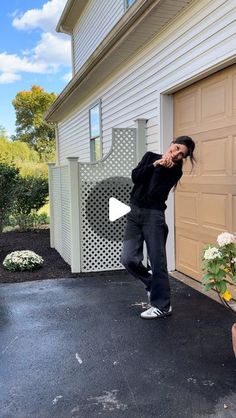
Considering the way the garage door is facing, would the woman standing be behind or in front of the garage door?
in front

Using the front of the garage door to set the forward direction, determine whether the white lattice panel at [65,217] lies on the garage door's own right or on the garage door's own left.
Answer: on the garage door's own right

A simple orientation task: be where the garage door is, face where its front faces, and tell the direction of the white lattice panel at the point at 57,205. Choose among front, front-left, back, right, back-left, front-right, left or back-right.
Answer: right

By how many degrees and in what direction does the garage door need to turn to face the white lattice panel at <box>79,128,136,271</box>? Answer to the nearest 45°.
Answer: approximately 90° to its right

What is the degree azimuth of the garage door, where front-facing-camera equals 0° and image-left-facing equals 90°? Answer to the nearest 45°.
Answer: approximately 45°

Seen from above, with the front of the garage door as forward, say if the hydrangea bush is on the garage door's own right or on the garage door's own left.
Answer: on the garage door's own left

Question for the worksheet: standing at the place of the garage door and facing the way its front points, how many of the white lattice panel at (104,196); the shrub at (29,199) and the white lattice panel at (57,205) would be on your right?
3

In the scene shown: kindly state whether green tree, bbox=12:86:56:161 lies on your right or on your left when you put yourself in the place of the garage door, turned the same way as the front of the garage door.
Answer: on your right

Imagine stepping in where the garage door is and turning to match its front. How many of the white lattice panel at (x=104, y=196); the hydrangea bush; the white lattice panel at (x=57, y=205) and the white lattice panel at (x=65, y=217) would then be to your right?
3

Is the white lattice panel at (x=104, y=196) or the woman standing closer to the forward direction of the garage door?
the woman standing

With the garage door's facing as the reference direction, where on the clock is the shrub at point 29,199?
The shrub is roughly at 3 o'clock from the garage door.
